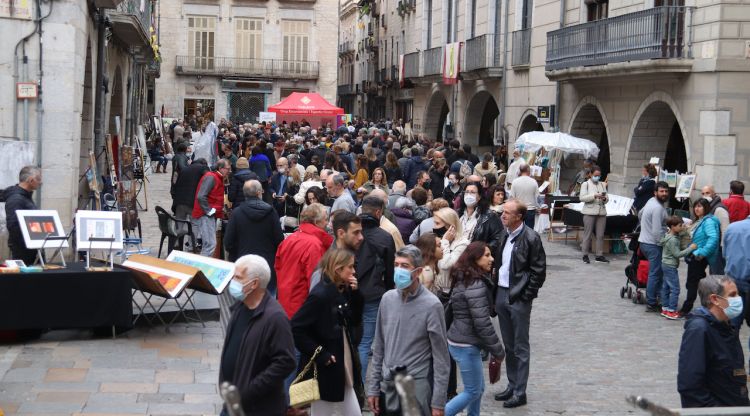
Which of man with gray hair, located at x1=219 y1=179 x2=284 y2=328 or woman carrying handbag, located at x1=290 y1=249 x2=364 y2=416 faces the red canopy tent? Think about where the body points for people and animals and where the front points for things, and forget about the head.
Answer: the man with gray hair

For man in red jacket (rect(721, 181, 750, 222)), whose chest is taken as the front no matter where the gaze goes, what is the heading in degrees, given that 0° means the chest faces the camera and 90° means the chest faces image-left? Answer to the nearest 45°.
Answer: approximately 180°

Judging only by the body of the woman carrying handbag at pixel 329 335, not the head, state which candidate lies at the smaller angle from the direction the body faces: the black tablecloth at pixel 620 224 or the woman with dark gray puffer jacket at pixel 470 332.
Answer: the woman with dark gray puffer jacket

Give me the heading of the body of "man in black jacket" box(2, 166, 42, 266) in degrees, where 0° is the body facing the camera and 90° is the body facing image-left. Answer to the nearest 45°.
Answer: approximately 270°

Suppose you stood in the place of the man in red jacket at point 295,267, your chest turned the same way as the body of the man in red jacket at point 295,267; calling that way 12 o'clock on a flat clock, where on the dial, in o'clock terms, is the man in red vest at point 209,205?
the man in red vest at point 209,205 is roughly at 10 o'clock from the man in red jacket at point 295,267.

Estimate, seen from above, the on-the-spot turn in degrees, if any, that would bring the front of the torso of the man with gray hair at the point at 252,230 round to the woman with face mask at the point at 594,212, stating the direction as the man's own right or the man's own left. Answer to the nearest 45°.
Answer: approximately 45° to the man's own right

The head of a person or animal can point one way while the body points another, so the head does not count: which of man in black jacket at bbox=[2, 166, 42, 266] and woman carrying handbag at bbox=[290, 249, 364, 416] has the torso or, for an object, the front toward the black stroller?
the man in black jacket

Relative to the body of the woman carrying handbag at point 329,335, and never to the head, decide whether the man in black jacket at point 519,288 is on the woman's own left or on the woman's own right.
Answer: on the woman's own left

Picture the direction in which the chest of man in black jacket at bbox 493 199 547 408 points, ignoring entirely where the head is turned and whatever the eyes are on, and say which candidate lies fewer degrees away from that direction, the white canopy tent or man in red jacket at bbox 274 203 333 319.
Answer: the man in red jacket

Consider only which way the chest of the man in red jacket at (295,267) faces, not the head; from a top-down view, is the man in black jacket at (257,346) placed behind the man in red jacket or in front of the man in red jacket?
behind

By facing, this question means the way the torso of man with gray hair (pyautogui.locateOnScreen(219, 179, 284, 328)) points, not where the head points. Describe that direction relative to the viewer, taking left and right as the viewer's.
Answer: facing away from the viewer
